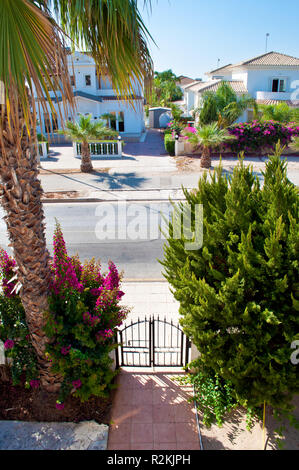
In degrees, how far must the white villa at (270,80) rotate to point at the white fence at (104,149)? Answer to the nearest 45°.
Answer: approximately 45° to its right

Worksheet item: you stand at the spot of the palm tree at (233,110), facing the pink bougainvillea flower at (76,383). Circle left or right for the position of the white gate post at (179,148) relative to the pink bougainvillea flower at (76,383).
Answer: right

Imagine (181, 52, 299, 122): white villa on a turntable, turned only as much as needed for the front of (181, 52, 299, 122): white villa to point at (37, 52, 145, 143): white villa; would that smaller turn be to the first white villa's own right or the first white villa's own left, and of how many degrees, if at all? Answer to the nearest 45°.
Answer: approximately 45° to the first white villa's own right

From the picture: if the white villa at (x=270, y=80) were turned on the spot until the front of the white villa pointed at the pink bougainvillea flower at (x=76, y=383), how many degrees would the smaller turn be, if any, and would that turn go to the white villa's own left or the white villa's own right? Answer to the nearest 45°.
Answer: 0° — it already faces it

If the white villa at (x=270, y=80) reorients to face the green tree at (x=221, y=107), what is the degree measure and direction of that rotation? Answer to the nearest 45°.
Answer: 0° — it already faces it

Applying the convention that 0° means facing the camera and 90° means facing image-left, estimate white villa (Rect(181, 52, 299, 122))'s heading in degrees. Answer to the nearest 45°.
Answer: approximately 0°

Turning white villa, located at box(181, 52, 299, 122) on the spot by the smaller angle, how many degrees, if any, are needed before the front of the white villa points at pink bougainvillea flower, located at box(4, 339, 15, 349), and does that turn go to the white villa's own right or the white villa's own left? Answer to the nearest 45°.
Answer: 0° — it already faces it

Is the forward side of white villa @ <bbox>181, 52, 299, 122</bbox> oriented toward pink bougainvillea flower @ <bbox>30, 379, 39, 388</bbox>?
yes
